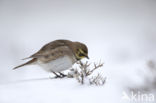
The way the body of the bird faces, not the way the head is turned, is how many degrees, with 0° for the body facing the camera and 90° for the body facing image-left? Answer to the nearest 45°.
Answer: approximately 270°
